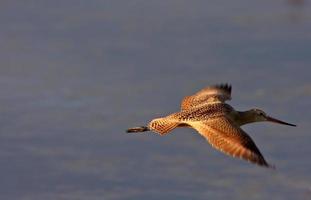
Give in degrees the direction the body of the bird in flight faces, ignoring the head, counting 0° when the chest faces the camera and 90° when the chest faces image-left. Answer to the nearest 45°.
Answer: approximately 270°
